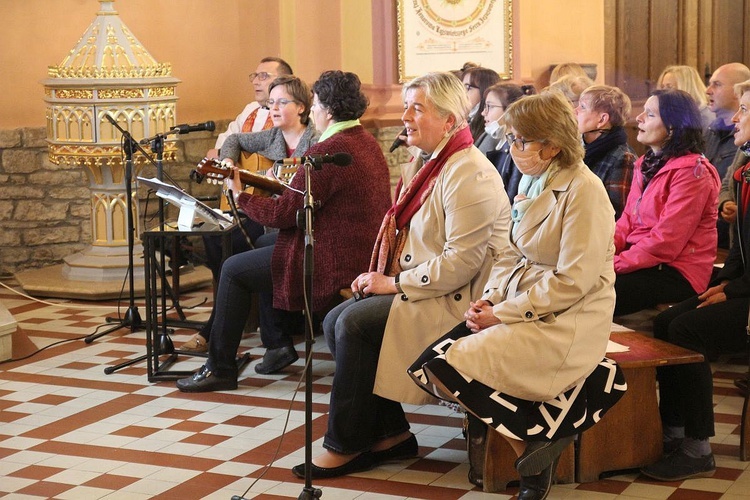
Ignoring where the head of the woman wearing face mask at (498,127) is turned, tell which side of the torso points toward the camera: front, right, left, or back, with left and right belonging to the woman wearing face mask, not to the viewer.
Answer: left

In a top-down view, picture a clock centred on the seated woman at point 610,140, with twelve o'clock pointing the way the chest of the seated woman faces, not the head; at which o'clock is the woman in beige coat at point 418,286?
The woman in beige coat is roughly at 10 o'clock from the seated woman.

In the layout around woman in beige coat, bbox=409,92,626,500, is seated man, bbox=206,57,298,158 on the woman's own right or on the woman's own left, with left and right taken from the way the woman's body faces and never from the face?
on the woman's own right

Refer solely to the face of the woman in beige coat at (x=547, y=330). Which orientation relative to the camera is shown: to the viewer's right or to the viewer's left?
to the viewer's left

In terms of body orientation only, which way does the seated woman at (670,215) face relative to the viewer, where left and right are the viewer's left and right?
facing to the left of the viewer

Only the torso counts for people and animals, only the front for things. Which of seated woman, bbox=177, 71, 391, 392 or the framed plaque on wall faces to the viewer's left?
the seated woman

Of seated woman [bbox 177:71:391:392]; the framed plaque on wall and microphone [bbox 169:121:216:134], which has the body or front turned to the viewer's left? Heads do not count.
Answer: the seated woman

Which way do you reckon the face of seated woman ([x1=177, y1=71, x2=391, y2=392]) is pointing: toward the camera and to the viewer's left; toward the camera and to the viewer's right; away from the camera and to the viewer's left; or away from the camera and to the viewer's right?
away from the camera and to the viewer's left

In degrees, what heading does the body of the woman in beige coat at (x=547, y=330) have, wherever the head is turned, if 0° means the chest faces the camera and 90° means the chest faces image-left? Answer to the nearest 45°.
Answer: approximately 45°

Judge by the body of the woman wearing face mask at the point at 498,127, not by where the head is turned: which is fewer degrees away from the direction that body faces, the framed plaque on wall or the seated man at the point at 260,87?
the seated man

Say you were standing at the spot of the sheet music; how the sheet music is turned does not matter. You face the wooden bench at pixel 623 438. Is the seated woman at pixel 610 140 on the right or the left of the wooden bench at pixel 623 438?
left

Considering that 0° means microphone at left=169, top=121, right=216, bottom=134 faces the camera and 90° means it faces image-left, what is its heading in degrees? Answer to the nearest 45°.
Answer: approximately 270°

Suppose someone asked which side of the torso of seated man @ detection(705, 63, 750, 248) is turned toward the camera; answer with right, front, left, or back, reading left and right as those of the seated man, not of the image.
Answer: left

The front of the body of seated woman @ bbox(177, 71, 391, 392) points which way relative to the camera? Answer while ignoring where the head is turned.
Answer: to the viewer's left

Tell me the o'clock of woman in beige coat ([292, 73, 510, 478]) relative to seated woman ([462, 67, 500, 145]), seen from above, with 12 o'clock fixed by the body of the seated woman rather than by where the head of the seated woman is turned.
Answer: The woman in beige coat is roughly at 9 o'clock from the seated woman.
